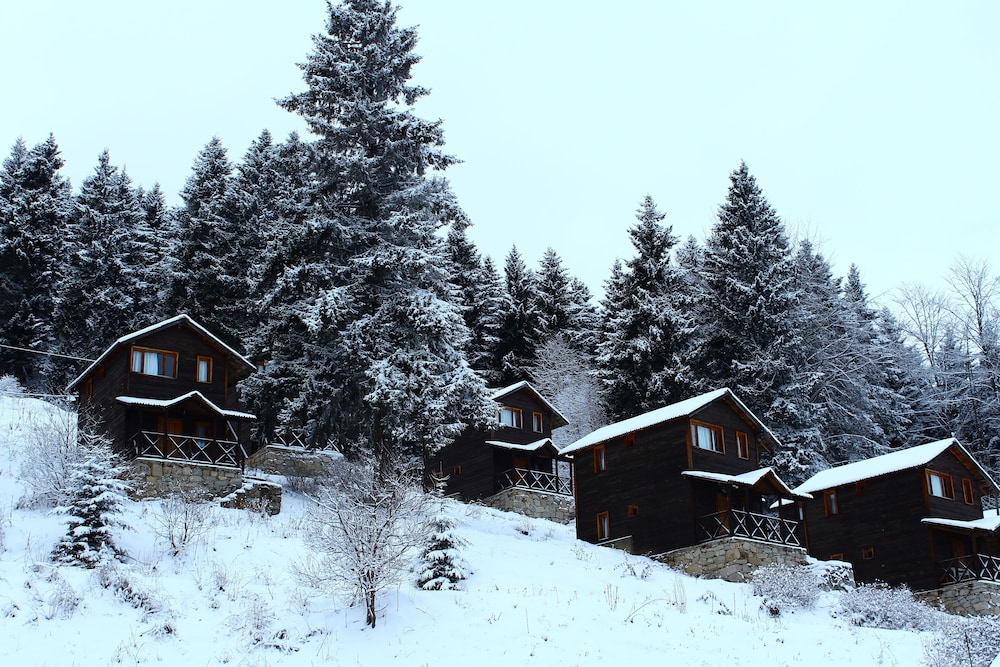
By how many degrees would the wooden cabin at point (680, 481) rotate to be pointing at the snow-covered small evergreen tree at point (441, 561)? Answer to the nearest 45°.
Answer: approximately 45° to its right

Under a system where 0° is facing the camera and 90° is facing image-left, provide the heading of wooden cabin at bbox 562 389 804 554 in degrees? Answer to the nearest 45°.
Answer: approximately 315°

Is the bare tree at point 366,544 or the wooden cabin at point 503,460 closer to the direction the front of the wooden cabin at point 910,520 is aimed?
the bare tree

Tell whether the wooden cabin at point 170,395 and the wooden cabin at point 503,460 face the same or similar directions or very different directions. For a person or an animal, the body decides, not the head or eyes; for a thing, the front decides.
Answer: same or similar directions

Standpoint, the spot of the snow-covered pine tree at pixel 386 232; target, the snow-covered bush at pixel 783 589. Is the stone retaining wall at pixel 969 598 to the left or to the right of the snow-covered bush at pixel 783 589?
left

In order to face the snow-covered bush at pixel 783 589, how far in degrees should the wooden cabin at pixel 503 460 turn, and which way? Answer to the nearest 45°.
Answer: approximately 45° to its right

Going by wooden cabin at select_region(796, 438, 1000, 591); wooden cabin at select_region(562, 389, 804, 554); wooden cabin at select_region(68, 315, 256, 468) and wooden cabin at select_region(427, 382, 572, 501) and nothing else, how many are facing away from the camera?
0

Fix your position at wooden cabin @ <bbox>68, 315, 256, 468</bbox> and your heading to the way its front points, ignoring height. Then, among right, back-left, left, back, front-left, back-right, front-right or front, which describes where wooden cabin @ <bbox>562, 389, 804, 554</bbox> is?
front-left

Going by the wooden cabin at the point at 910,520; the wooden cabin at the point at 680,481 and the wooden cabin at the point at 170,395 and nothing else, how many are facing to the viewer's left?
0

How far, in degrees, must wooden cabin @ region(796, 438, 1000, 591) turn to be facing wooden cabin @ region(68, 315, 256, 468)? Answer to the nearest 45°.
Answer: approximately 90° to its right

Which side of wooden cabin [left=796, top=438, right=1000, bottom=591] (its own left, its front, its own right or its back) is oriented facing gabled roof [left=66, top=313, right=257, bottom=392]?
right

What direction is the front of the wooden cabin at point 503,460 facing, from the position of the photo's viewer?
facing the viewer and to the right of the viewer

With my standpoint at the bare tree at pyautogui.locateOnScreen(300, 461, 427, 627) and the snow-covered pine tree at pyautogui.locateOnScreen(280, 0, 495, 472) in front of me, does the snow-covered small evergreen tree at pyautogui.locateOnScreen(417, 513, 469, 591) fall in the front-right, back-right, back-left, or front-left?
front-right

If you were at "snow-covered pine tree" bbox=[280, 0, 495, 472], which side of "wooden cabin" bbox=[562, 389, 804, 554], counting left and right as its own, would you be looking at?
right

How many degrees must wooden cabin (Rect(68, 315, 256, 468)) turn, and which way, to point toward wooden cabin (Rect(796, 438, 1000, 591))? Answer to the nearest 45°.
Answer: approximately 45° to its left
